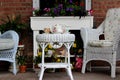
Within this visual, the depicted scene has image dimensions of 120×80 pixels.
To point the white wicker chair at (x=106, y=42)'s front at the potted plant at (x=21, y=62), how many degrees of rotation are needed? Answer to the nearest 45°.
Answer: approximately 45° to its right

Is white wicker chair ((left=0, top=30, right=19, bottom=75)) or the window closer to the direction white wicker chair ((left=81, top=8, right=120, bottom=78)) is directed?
the white wicker chair

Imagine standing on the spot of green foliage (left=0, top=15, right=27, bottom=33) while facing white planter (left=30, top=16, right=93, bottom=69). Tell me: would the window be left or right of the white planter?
left

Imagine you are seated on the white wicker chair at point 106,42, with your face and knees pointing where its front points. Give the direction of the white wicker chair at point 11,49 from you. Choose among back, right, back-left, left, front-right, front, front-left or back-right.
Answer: front-right

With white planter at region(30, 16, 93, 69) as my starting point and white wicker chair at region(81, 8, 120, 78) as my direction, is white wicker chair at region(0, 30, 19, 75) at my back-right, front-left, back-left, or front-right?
back-right

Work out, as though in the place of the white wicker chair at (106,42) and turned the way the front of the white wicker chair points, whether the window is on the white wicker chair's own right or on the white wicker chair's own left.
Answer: on the white wicker chair's own right

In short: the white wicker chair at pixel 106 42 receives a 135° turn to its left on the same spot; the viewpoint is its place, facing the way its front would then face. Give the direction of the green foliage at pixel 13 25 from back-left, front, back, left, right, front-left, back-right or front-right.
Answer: back

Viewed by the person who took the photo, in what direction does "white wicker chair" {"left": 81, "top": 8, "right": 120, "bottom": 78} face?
facing the viewer and to the left of the viewer

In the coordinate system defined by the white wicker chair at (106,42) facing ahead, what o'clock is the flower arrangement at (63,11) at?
The flower arrangement is roughly at 2 o'clock from the white wicker chair.

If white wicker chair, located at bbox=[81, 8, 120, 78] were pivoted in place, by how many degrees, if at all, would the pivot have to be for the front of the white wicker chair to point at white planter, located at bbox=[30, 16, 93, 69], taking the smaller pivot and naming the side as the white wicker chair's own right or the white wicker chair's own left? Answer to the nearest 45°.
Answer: approximately 45° to the white wicker chair's own right
